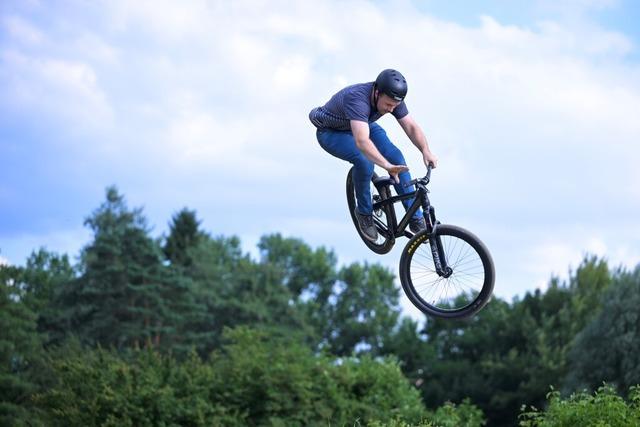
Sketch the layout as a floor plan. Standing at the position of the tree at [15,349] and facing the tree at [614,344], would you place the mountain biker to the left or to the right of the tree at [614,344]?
right

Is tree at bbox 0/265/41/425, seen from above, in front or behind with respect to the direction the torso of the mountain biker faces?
behind

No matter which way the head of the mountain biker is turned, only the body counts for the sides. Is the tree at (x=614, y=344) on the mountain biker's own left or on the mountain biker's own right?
on the mountain biker's own left

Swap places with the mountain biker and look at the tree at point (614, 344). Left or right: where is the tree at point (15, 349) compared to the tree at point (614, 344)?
left

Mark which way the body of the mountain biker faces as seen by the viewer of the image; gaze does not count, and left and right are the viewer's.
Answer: facing the viewer and to the right of the viewer
